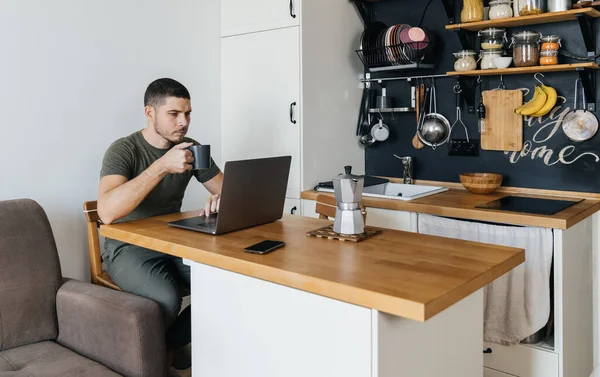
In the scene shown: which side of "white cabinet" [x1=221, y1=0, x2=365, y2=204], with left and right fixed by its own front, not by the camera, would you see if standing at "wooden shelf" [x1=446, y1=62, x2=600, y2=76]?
left

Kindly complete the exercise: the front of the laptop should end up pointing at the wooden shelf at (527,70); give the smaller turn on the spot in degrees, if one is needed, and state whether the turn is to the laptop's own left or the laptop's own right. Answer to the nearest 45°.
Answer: approximately 90° to the laptop's own right

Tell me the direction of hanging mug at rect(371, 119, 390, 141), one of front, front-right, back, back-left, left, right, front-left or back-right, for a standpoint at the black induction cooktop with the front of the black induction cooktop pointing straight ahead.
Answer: right

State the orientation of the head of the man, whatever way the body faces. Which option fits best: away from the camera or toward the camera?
toward the camera

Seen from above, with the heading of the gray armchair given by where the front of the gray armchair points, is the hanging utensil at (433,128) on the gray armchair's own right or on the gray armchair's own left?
on the gray armchair's own left

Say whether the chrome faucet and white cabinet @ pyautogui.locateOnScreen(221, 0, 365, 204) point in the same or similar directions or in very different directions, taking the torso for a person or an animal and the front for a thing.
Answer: same or similar directions

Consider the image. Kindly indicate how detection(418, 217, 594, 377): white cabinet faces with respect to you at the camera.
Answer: facing the viewer and to the left of the viewer

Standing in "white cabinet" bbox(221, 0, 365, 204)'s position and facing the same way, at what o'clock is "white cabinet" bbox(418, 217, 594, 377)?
"white cabinet" bbox(418, 217, 594, 377) is roughly at 9 o'clock from "white cabinet" bbox(221, 0, 365, 204).

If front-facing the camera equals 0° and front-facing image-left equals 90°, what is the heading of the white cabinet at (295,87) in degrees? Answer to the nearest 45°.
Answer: approximately 45°

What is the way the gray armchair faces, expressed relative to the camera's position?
facing the viewer and to the right of the viewer
